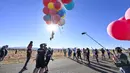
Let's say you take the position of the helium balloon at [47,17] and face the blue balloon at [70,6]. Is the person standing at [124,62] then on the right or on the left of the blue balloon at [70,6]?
right

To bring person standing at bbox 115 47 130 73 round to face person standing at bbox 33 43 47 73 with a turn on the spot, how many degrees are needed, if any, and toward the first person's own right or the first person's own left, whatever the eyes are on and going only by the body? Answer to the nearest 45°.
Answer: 0° — they already face them

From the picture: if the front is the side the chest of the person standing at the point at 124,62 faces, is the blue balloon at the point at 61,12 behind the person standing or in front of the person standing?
in front

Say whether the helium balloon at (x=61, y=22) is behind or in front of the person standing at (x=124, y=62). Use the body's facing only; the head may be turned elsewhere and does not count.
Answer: in front

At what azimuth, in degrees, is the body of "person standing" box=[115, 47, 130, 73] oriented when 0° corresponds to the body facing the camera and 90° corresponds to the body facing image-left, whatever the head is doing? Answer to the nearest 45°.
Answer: approximately 90°
